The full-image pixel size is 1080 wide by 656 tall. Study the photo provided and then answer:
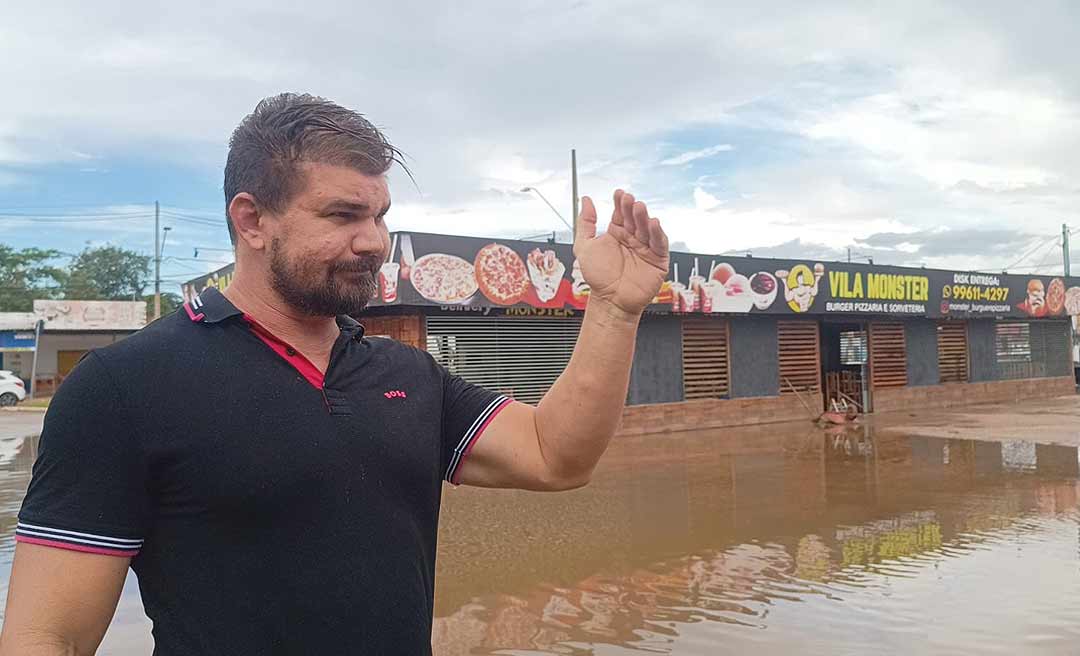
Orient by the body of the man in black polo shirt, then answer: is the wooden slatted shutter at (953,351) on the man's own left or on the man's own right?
on the man's own left

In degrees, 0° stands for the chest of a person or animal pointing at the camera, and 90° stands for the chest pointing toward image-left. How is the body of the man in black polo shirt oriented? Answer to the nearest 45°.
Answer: approximately 315°

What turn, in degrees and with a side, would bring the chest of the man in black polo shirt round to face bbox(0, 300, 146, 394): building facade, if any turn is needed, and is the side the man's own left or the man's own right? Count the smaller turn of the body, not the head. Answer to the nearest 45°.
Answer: approximately 135° to the man's own left

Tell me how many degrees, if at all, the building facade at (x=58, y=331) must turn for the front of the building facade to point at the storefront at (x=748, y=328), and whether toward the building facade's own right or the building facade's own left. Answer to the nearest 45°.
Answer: approximately 45° to the building facade's own left

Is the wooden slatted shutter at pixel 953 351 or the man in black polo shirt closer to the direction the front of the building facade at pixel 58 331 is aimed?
the man in black polo shirt

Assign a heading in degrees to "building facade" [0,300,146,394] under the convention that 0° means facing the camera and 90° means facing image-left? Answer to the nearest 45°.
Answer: approximately 0°

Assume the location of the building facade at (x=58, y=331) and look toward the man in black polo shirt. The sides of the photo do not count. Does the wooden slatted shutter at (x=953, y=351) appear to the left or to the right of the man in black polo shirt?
left

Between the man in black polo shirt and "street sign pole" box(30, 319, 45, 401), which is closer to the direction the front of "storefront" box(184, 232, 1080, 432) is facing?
the man in black polo shirt
